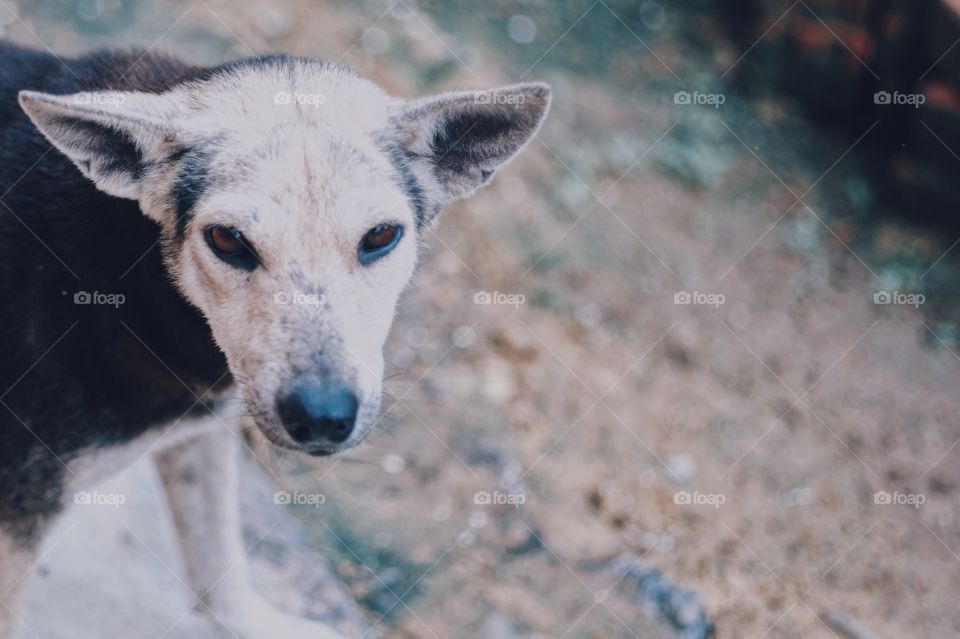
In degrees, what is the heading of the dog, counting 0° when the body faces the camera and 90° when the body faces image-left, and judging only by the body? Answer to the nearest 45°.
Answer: approximately 315°
